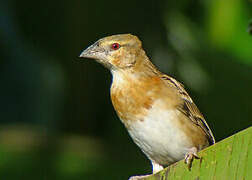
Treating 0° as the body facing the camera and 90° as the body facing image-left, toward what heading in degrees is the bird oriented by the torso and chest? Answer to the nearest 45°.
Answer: approximately 45°
